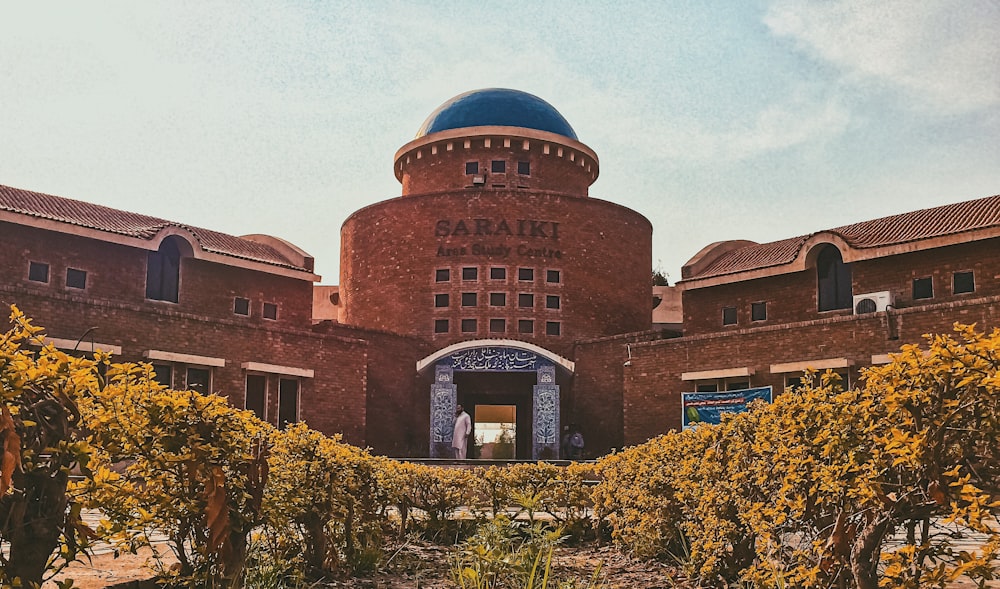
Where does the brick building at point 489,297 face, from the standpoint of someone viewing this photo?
facing the viewer

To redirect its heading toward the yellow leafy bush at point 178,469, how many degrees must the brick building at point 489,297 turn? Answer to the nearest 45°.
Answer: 0° — it already faces it

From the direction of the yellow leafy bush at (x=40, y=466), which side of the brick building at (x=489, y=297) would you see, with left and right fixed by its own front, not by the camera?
front
